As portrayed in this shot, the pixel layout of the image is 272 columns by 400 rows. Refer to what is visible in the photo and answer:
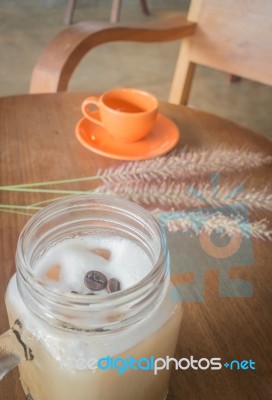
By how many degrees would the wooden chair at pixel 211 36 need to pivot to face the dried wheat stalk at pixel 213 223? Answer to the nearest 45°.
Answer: approximately 45° to its left

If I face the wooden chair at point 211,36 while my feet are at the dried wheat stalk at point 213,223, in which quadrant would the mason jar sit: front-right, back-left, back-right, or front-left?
back-left

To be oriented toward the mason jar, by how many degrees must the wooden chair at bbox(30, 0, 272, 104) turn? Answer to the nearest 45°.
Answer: approximately 45° to its left

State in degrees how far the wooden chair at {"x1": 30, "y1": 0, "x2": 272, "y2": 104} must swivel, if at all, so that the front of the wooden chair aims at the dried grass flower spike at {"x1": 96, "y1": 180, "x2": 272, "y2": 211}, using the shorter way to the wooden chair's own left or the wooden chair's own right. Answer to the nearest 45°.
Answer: approximately 45° to the wooden chair's own left

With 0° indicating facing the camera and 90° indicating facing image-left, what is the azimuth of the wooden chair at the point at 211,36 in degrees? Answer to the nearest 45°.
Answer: approximately 45°
